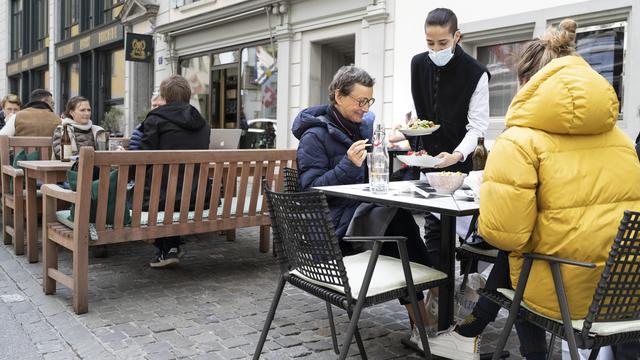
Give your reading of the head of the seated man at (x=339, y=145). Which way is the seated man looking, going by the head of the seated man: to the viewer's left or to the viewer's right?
to the viewer's right

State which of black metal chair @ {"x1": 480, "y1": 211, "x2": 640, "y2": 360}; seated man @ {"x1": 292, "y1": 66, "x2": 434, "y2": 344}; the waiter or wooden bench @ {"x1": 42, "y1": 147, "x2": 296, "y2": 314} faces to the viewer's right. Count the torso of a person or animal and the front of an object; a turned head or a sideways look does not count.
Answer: the seated man

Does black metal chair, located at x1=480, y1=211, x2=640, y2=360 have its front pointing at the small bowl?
yes

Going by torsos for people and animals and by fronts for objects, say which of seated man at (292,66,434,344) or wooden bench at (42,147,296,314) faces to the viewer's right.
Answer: the seated man

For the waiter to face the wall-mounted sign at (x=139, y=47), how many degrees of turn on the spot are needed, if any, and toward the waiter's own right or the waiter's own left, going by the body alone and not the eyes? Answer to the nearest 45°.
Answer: approximately 90° to the waiter's own right

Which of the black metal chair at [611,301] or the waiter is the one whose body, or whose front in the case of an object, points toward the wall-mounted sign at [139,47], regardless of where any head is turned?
the black metal chair

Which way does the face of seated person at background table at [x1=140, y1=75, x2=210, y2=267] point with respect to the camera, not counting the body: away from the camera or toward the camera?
away from the camera

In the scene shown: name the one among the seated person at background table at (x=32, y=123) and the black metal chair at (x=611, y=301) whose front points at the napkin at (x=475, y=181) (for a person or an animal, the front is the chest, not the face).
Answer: the black metal chair

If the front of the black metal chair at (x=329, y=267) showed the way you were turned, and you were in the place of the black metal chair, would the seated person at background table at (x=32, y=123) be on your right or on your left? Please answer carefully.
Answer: on your left

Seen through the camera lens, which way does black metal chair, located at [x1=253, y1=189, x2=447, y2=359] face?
facing away from the viewer and to the right of the viewer

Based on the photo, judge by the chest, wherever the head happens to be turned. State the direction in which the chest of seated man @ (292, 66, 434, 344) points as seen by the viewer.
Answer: to the viewer's right
